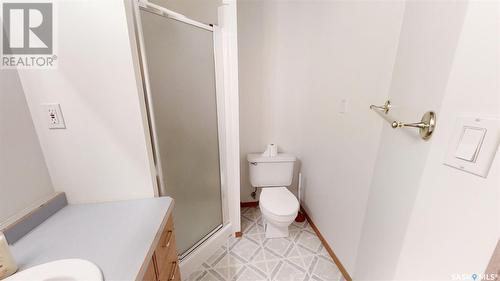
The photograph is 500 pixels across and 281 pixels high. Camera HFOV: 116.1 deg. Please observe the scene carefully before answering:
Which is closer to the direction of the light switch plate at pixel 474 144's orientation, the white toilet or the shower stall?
the shower stall

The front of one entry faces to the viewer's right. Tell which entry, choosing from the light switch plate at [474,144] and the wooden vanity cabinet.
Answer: the wooden vanity cabinet

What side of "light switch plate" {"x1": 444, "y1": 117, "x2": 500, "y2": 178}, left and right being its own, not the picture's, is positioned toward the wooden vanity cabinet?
front

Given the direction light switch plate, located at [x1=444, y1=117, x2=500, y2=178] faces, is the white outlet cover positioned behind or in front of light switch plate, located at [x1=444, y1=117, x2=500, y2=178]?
in front

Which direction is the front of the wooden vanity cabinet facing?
to the viewer's right

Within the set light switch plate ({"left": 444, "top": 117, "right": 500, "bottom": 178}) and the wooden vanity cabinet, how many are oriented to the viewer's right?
1

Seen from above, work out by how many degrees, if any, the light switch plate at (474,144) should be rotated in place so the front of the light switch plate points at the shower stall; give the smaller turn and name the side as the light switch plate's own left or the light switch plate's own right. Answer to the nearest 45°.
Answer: approximately 45° to the light switch plate's own right
